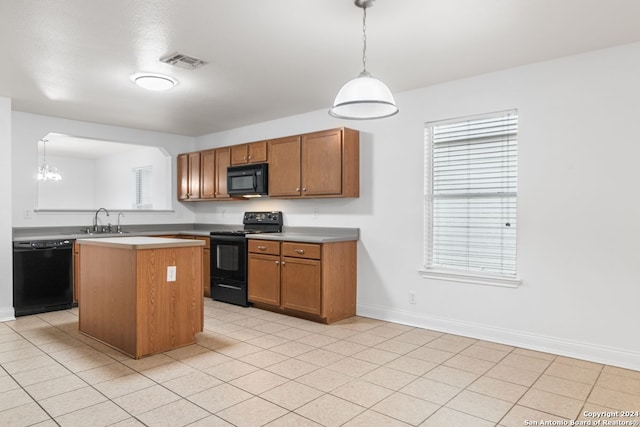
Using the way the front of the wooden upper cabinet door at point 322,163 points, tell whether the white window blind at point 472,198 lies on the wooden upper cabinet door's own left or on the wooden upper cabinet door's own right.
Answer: on the wooden upper cabinet door's own left

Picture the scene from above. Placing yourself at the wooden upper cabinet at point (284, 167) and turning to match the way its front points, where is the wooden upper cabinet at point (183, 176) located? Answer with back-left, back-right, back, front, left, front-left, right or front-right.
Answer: right

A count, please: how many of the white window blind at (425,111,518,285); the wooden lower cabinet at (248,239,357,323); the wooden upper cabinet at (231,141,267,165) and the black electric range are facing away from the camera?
0

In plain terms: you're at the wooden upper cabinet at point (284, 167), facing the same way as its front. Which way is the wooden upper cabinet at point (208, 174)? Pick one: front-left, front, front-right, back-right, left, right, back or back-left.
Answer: right

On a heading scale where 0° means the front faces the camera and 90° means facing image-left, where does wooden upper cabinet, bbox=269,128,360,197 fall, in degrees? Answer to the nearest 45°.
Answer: approximately 45°

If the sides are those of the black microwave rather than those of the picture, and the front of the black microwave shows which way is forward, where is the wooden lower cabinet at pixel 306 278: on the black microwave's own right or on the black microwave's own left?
on the black microwave's own left

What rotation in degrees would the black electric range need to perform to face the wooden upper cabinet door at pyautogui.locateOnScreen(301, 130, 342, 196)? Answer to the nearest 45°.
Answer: approximately 90° to its left

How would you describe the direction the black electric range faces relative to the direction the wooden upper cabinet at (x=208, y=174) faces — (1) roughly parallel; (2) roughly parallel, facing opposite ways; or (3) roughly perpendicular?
roughly parallel

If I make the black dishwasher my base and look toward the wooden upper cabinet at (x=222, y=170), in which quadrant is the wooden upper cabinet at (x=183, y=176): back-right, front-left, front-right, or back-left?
front-left

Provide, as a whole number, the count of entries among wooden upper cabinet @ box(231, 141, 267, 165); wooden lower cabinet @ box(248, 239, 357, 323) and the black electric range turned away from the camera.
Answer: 0

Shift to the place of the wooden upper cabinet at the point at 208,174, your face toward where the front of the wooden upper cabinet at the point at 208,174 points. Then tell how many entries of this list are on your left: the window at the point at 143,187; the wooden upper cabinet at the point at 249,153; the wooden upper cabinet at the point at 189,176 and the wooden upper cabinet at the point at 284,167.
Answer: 2

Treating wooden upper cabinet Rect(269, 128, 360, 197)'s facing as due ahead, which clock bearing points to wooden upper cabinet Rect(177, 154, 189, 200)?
wooden upper cabinet Rect(177, 154, 189, 200) is roughly at 3 o'clock from wooden upper cabinet Rect(269, 128, 360, 197).

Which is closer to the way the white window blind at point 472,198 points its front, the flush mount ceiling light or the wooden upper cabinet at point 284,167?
the flush mount ceiling light

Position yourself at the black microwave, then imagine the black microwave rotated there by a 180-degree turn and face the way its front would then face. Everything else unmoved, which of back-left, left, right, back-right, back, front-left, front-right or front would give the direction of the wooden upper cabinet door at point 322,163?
right

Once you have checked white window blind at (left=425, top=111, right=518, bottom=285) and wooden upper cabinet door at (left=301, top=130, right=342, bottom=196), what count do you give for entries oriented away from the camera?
0

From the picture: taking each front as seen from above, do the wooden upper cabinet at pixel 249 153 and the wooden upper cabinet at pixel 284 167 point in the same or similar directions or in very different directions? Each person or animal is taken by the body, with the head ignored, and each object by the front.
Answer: same or similar directions

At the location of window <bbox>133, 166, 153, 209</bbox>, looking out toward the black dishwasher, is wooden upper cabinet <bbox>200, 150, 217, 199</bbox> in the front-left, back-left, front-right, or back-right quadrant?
front-left

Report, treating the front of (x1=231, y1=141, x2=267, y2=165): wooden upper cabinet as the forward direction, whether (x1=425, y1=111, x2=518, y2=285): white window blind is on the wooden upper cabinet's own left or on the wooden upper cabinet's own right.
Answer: on the wooden upper cabinet's own left
